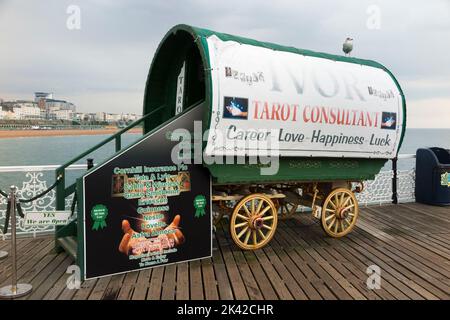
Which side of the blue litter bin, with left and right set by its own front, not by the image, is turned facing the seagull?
right

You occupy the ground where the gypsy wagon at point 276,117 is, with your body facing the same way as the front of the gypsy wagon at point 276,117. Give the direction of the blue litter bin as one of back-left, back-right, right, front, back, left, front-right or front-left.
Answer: back

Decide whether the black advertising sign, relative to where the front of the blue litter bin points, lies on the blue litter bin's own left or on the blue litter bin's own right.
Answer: on the blue litter bin's own right

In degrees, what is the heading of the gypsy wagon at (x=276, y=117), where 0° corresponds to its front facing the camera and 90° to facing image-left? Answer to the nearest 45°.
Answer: approximately 45°

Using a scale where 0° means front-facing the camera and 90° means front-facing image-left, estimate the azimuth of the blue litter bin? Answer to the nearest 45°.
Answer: approximately 315°
